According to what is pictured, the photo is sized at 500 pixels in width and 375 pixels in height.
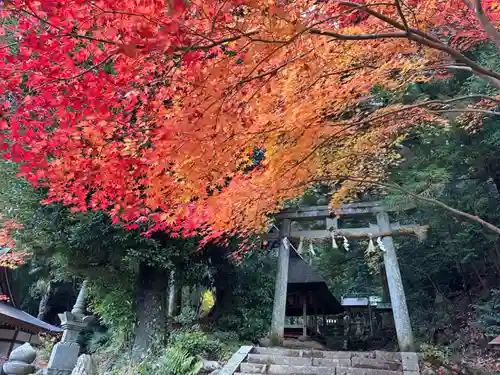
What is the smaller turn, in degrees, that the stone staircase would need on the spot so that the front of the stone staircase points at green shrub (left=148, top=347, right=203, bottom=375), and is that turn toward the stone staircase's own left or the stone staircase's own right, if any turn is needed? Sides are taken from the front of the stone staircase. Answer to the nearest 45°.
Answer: approximately 90° to the stone staircase's own right

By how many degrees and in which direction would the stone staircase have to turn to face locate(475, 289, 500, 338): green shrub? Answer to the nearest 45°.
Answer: approximately 135° to its left

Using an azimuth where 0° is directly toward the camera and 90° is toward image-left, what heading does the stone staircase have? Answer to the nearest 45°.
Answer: approximately 0°

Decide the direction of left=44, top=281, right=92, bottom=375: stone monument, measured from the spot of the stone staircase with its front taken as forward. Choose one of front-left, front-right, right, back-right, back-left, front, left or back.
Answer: right

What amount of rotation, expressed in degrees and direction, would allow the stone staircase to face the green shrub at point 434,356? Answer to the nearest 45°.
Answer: approximately 90° to its left

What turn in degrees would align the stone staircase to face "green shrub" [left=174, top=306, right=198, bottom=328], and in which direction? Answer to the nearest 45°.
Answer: approximately 135° to its right

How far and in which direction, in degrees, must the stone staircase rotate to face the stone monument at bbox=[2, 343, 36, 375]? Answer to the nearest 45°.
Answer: approximately 90° to its right

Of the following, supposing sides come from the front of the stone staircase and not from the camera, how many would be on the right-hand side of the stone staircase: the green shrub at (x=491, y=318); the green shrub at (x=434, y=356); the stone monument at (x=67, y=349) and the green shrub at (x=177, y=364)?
2
